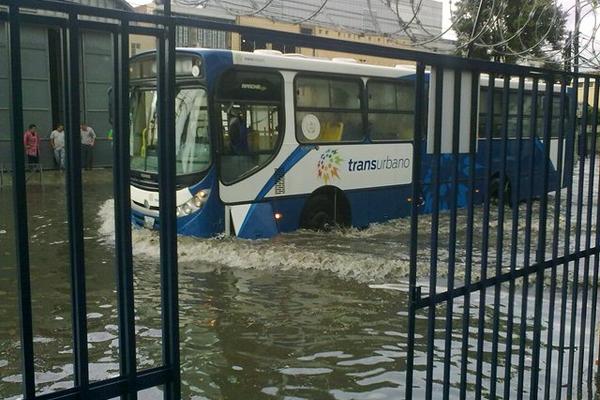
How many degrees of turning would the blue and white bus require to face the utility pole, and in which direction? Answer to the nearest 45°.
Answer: approximately 135° to its right

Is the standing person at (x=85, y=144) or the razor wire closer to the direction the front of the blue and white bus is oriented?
the standing person

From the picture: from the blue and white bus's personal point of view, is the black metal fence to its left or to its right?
on its left
